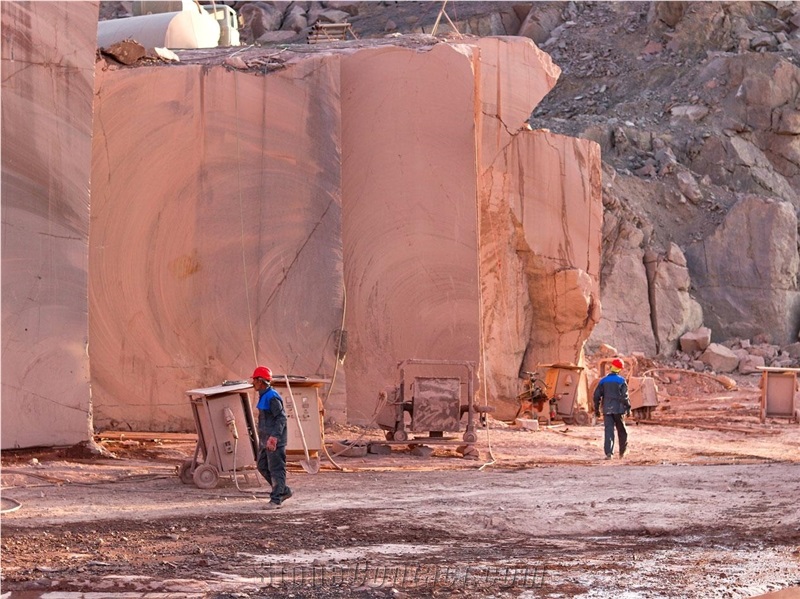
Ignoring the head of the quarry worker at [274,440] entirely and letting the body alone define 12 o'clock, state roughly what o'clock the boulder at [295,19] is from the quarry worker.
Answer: The boulder is roughly at 3 o'clock from the quarry worker.

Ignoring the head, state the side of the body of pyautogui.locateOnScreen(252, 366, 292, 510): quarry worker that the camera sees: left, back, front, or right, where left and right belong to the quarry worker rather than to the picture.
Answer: left

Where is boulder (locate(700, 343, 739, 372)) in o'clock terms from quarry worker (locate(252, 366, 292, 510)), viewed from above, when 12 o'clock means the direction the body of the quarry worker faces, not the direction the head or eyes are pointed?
The boulder is roughly at 4 o'clock from the quarry worker.

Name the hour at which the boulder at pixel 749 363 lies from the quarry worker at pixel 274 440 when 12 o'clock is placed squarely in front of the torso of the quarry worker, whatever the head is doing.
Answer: The boulder is roughly at 4 o'clock from the quarry worker.
